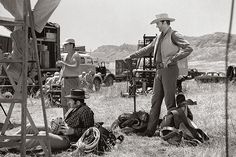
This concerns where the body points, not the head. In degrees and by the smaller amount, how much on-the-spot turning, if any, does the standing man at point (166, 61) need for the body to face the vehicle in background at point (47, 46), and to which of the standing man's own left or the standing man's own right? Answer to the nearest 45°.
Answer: approximately 90° to the standing man's own right

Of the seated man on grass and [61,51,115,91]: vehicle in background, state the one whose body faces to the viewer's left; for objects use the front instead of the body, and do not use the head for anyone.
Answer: the seated man on grass

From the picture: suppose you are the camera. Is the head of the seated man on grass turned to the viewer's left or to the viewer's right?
to the viewer's left

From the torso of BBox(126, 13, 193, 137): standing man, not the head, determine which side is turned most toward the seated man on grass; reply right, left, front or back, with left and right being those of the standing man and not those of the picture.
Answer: front

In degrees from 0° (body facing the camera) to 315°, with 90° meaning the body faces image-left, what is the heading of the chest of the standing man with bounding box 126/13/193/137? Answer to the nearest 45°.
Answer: approximately 45°

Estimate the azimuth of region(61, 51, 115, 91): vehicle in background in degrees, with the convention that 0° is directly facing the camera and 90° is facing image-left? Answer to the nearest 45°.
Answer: approximately 315°

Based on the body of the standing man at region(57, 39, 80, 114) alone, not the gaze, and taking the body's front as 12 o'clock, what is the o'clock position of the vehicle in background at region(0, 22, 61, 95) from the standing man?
The vehicle in background is roughly at 3 o'clock from the standing man.
